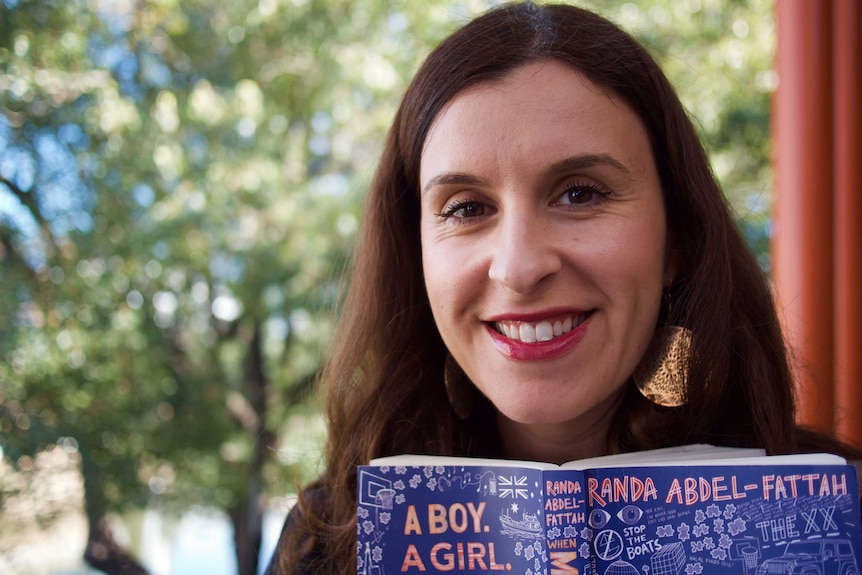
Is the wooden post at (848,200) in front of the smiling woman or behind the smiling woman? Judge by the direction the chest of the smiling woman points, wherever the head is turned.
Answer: behind

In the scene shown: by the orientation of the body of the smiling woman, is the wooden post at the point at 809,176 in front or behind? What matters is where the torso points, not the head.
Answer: behind

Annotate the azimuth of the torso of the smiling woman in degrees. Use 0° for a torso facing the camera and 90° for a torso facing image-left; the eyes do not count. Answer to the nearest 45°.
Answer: approximately 0°

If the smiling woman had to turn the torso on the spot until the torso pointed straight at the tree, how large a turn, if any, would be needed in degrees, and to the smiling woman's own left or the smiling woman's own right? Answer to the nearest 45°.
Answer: approximately 135° to the smiling woman's own right
